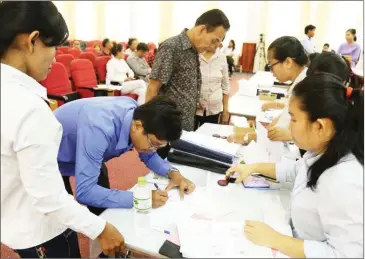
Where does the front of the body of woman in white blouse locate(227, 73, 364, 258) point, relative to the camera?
to the viewer's left

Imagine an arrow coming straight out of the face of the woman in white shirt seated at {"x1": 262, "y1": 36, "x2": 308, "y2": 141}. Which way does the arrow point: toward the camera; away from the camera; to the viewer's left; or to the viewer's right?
to the viewer's left

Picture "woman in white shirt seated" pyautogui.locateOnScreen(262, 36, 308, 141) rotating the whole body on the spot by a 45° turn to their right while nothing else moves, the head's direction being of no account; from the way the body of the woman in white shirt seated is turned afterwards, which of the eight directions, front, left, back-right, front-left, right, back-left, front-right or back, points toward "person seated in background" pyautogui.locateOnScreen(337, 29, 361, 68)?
front-right

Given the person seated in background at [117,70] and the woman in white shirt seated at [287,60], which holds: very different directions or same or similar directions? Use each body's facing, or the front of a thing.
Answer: very different directions

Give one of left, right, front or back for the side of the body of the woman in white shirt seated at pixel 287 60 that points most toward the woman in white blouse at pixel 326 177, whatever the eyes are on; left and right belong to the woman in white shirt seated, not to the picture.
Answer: left

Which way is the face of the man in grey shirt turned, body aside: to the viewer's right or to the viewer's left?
to the viewer's right

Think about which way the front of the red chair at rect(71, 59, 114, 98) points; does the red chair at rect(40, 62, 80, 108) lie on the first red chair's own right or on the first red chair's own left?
on the first red chair's own right

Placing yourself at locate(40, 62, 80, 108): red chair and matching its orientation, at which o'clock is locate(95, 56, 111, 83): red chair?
locate(95, 56, 111, 83): red chair is roughly at 8 o'clock from locate(40, 62, 80, 108): red chair.

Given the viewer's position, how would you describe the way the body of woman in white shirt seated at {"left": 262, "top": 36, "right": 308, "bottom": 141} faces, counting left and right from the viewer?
facing to the left of the viewer
